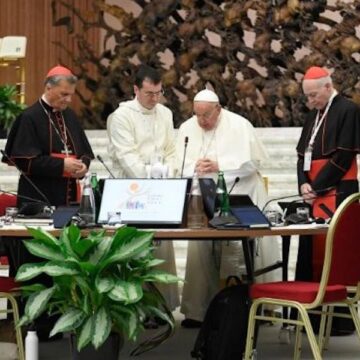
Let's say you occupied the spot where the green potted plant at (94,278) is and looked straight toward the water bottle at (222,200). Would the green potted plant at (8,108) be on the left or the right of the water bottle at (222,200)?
left

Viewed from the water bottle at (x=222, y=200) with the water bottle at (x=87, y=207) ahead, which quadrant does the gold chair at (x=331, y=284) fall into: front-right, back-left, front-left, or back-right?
back-left

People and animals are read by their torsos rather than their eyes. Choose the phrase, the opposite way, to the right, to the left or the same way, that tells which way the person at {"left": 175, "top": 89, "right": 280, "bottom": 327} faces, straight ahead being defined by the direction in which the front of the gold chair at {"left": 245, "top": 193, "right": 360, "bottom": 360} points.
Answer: to the left

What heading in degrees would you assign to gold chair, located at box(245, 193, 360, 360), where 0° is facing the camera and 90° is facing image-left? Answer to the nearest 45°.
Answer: approximately 135°

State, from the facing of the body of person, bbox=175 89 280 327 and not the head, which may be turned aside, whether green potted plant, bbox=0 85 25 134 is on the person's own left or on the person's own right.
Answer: on the person's own right
